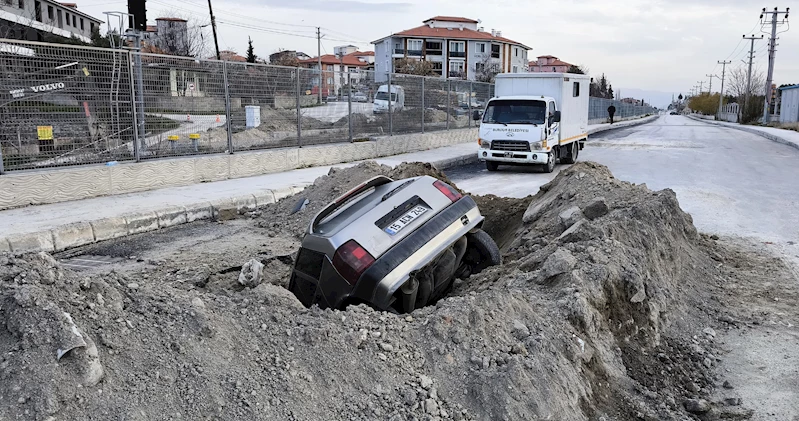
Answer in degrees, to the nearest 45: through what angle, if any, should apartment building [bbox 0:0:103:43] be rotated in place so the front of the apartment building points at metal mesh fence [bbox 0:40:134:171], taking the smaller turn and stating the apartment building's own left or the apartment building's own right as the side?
approximately 45° to the apartment building's own right

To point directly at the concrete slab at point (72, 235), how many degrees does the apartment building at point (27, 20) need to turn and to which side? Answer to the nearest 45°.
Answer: approximately 45° to its right

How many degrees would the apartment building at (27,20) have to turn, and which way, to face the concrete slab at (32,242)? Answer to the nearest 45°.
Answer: approximately 45° to its right

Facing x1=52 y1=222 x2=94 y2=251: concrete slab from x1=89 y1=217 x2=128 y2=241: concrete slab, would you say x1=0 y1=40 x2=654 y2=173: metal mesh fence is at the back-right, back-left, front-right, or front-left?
back-right

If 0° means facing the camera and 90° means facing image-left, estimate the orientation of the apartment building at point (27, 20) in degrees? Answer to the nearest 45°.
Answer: approximately 315°

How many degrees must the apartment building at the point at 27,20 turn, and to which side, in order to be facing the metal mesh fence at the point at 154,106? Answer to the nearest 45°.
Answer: approximately 45° to its right

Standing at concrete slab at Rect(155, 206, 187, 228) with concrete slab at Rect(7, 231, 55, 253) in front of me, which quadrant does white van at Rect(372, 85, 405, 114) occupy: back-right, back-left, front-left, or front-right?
back-right
